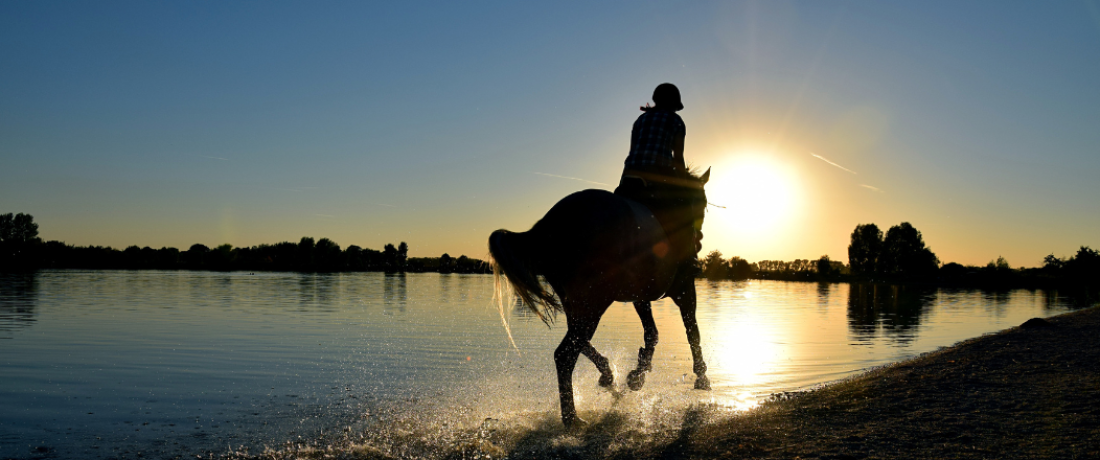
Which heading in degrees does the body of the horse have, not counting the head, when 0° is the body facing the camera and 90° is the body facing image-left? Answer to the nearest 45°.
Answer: approximately 225°

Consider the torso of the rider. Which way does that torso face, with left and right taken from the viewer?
facing away from the viewer and to the right of the viewer

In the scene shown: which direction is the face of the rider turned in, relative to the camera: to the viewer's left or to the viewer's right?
to the viewer's right
